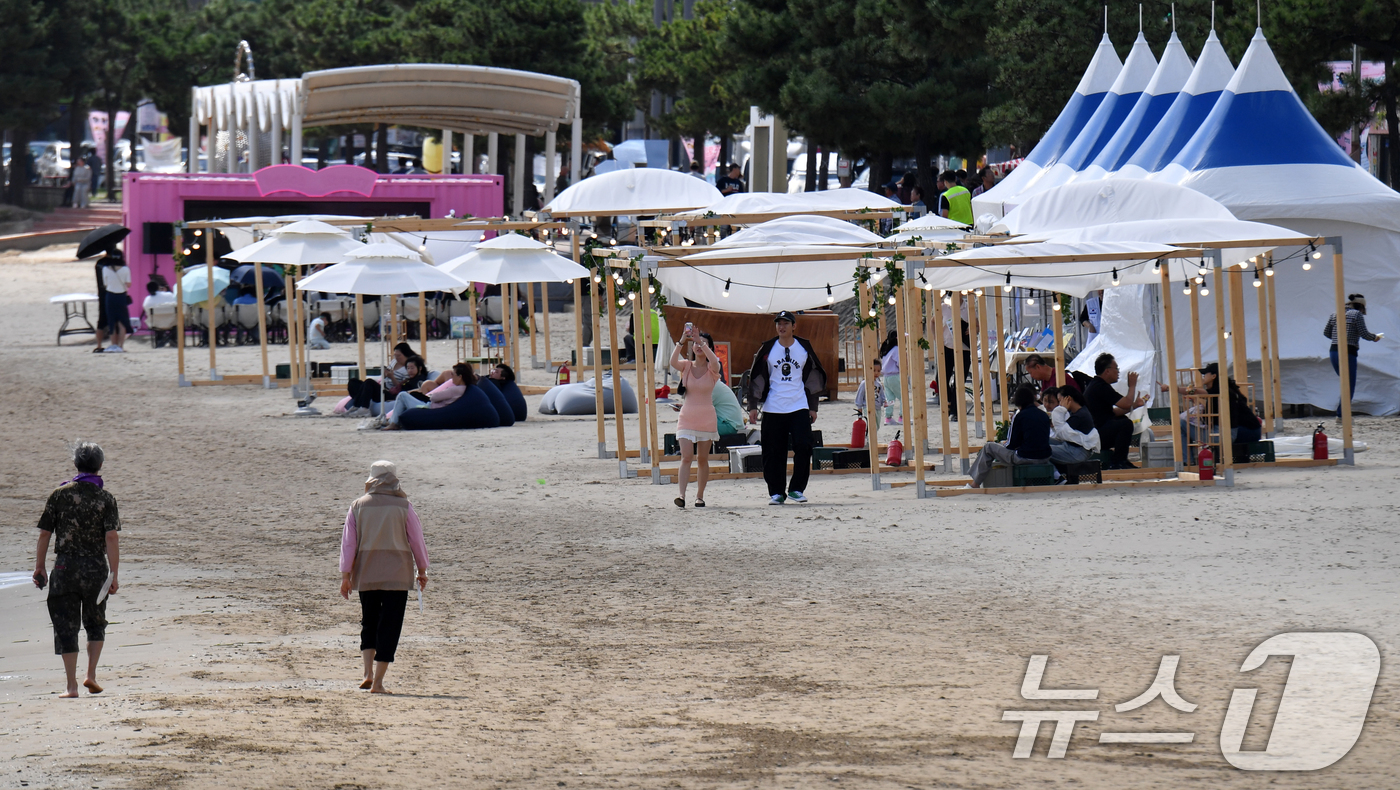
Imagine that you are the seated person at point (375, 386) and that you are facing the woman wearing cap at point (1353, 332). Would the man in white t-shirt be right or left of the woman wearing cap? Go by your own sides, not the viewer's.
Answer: right

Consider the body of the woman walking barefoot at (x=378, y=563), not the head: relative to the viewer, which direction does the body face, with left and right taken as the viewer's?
facing away from the viewer

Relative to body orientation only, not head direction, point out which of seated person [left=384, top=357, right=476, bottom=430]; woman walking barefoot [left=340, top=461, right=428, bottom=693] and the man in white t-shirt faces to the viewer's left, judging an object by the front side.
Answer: the seated person

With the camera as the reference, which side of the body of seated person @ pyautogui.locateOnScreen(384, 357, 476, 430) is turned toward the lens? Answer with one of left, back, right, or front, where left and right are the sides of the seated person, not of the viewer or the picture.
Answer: left

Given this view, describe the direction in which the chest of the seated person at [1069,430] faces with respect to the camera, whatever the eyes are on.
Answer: to the viewer's left

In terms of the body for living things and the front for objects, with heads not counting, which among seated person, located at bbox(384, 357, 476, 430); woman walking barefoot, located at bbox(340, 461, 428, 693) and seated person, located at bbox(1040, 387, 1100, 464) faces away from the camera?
the woman walking barefoot

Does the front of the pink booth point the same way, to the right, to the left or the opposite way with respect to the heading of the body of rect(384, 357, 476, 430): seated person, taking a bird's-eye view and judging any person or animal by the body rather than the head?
to the left
